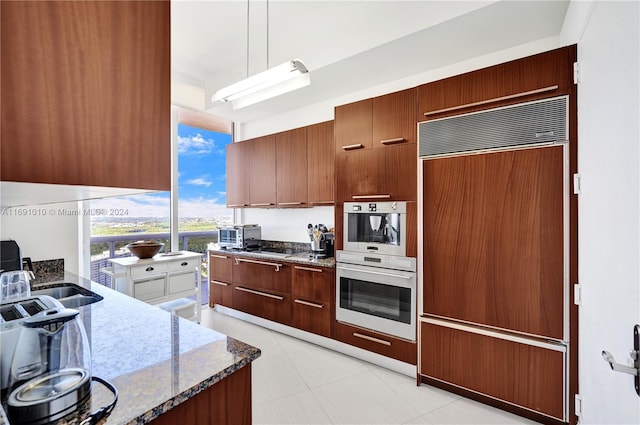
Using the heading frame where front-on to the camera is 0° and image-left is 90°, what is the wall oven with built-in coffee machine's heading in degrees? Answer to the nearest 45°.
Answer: approximately 45°

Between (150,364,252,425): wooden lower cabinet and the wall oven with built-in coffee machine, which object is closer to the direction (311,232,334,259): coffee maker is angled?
the wooden lower cabinet

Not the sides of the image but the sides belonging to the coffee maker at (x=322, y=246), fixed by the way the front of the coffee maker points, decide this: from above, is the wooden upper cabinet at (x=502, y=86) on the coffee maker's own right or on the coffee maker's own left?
on the coffee maker's own left

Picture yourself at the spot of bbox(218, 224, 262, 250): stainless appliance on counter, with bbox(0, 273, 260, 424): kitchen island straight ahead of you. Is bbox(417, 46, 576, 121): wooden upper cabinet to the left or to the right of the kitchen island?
left

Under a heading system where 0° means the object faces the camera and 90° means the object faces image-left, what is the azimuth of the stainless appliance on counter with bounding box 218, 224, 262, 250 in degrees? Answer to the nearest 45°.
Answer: approximately 45°

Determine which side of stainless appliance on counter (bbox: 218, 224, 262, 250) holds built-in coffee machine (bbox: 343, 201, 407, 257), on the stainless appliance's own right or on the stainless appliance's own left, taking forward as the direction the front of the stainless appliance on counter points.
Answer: on the stainless appliance's own left

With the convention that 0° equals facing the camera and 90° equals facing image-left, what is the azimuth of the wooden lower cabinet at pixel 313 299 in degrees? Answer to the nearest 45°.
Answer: approximately 45°
